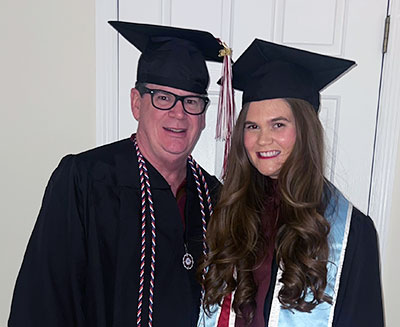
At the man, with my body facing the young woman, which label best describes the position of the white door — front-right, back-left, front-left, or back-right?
front-left

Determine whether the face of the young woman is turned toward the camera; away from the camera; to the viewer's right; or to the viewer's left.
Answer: toward the camera

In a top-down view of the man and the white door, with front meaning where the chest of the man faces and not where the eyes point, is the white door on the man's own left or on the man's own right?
on the man's own left

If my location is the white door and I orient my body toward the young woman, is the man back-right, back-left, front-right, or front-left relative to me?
front-right

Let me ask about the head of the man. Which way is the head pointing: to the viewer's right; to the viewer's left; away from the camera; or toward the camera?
toward the camera

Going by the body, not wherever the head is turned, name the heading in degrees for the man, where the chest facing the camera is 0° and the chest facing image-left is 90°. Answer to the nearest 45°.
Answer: approximately 315°
